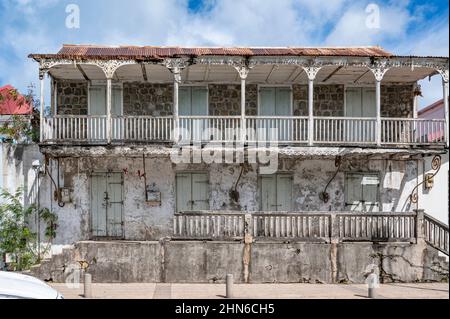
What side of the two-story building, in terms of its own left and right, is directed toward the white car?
front

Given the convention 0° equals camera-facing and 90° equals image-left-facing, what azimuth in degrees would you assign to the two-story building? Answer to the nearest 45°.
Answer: approximately 0°

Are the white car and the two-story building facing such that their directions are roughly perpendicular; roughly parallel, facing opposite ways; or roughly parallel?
roughly perpendicular

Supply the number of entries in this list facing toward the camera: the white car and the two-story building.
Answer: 1
